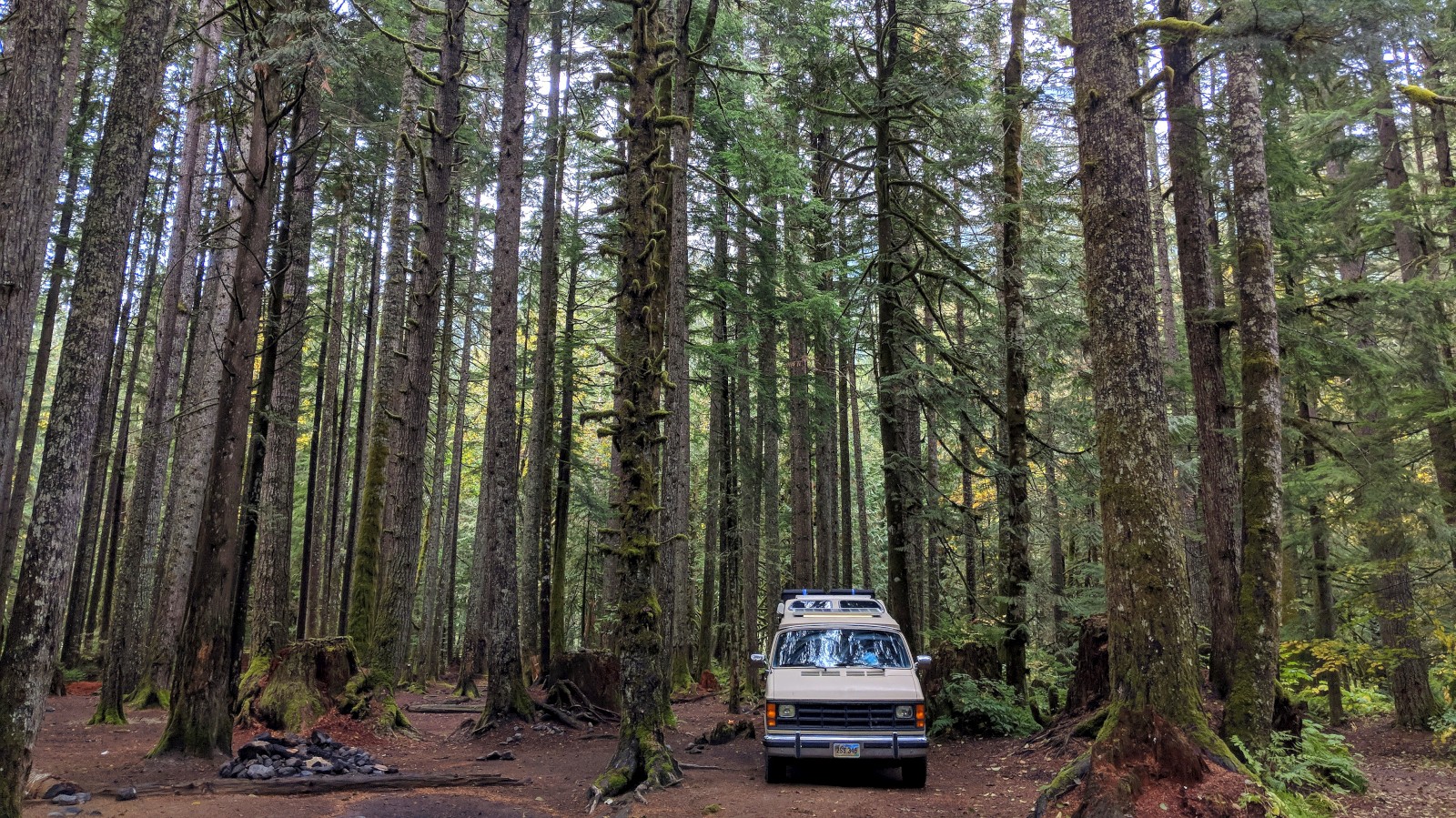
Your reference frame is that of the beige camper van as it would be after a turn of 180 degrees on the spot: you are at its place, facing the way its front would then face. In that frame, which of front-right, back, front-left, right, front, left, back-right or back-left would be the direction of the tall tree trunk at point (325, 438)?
front-left

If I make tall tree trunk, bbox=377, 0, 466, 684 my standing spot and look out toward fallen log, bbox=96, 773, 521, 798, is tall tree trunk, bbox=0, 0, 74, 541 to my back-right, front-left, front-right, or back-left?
front-right

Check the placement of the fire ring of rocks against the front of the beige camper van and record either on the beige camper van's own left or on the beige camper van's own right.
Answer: on the beige camper van's own right

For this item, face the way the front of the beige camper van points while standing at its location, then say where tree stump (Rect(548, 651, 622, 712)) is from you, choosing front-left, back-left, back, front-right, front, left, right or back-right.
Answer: back-right

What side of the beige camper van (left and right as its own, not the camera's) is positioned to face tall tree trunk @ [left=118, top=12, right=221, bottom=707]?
right

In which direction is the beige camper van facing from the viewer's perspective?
toward the camera

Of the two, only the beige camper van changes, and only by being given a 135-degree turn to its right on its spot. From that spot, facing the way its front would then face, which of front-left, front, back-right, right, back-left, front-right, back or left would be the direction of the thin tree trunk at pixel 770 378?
front-right

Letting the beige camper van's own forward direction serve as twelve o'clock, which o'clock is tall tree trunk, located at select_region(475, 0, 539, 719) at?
The tall tree trunk is roughly at 4 o'clock from the beige camper van.

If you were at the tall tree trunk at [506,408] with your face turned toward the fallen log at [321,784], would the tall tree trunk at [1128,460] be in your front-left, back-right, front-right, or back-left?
front-left

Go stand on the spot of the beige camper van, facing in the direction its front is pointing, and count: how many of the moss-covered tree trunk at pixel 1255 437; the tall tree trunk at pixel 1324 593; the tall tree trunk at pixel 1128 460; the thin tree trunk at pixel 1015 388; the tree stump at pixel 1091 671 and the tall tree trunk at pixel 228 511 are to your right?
1

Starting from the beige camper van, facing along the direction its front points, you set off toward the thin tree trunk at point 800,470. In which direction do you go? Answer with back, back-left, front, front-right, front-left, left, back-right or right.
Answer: back

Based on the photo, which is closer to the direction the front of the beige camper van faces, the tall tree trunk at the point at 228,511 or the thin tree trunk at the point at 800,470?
the tall tree trunk
